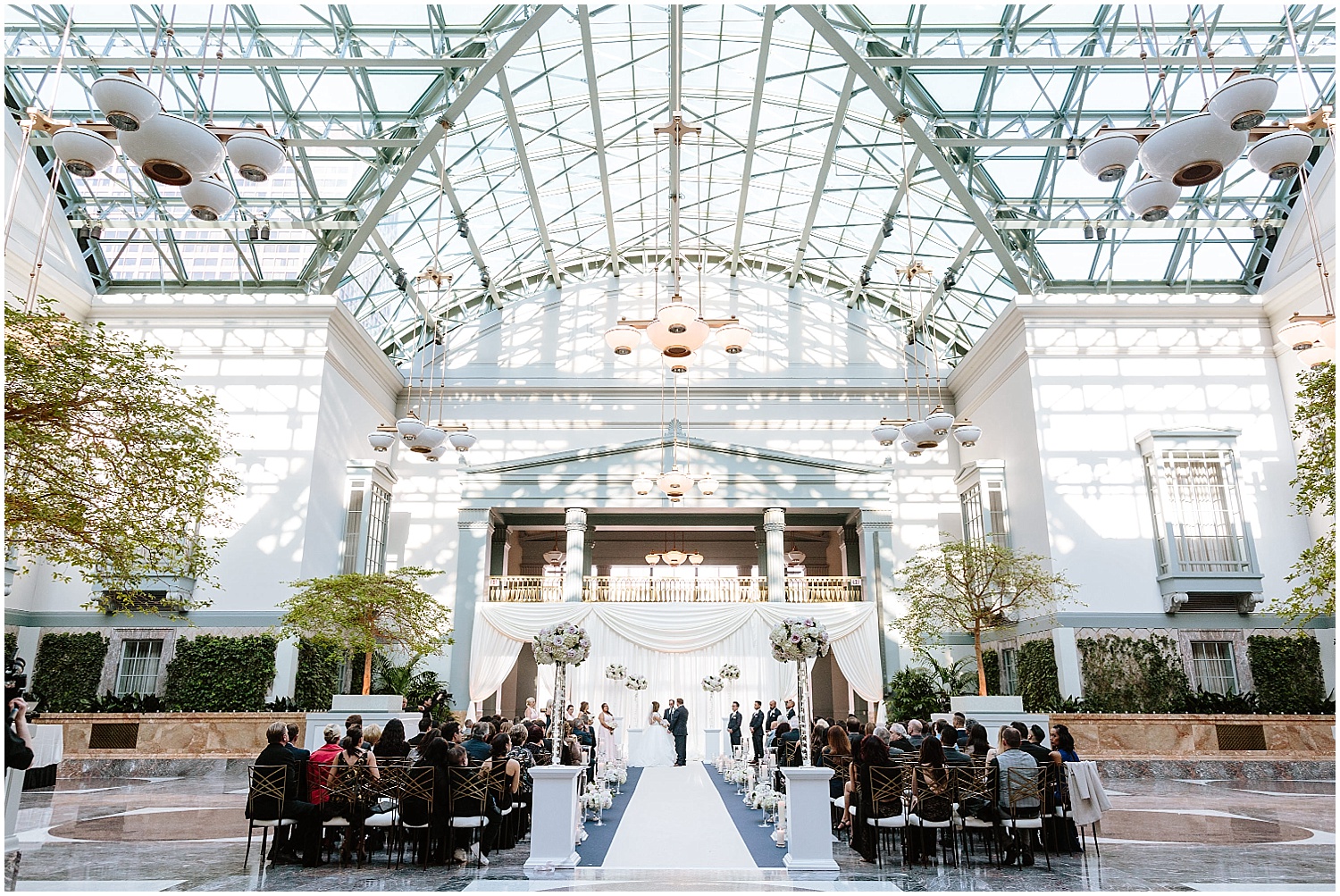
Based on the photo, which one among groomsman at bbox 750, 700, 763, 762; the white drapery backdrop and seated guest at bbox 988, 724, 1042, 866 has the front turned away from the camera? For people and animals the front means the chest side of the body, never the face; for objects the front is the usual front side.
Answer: the seated guest

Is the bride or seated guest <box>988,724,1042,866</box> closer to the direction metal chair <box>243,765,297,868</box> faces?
the bride

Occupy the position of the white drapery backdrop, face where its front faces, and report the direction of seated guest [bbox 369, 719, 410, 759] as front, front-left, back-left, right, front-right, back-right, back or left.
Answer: front

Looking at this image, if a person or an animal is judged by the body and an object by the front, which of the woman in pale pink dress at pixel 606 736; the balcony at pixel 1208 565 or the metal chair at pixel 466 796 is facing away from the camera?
the metal chair

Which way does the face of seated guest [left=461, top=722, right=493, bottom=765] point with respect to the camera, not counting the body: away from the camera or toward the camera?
away from the camera

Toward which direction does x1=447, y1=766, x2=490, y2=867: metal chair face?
away from the camera

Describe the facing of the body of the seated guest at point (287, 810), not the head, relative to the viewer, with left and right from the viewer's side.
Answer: facing away from the viewer and to the right of the viewer

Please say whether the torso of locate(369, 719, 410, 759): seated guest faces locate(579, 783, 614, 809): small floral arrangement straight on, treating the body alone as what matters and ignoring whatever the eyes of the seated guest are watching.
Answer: no

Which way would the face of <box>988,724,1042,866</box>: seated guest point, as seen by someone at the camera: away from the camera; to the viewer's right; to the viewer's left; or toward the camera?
away from the camera

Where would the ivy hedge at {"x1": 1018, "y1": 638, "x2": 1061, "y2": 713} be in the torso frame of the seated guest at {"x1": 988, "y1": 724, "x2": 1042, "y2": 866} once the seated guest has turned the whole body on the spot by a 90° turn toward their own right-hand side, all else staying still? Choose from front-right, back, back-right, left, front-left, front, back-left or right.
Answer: left

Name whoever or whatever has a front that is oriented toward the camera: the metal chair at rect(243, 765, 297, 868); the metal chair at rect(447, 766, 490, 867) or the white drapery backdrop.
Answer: the white drapery backdrop

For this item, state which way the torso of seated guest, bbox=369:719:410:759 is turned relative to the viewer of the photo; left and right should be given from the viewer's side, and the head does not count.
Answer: facing away from the viewer

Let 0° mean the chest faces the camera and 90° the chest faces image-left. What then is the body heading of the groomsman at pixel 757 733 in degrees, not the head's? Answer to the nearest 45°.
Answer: approximately 45°

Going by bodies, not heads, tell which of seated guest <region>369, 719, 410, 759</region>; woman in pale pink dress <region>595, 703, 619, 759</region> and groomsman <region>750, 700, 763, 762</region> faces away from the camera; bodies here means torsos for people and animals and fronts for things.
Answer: the seated guest

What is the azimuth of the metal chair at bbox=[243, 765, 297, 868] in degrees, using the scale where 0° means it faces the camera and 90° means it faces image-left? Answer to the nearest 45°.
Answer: approximately 225°

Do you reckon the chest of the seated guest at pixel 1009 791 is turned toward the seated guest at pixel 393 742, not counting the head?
no

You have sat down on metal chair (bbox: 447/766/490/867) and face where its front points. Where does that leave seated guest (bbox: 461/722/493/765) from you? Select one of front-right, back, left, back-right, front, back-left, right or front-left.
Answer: front

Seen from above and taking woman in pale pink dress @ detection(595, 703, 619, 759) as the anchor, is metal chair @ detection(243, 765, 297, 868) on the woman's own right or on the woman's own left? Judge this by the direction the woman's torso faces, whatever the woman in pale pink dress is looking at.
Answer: on the woman's own right

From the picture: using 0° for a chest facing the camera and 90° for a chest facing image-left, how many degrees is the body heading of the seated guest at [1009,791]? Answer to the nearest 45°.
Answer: approximately 180°

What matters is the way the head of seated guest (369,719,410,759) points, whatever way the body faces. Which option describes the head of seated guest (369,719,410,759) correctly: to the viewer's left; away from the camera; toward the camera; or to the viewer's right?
away from the camera

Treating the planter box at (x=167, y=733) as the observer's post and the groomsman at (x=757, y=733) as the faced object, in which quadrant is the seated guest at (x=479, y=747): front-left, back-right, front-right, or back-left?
front-right

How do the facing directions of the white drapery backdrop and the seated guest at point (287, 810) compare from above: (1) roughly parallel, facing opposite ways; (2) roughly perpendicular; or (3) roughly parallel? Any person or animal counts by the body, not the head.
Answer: roughly parallel, facing opposite ways

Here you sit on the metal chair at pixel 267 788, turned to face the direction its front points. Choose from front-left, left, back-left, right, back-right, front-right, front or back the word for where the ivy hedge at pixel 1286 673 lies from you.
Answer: front-right

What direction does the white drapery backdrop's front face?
toward the camera
